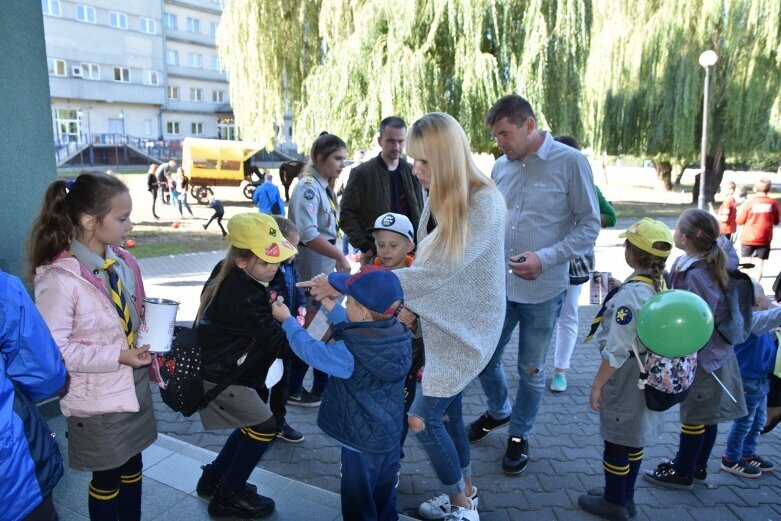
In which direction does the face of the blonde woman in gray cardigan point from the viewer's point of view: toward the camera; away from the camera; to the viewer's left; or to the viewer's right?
to the viewer's left

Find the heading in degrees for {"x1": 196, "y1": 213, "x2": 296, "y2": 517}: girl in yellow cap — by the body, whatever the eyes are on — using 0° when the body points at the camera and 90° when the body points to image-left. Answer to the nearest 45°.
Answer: approximately 270°

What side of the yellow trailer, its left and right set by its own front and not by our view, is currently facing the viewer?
right

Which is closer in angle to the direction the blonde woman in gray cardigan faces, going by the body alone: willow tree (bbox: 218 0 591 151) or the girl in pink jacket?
the girl in pink jacket

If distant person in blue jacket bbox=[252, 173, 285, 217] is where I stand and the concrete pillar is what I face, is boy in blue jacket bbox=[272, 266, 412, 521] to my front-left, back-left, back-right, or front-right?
front-left

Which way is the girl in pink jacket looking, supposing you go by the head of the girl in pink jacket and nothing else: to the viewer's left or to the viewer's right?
to the viewer's right

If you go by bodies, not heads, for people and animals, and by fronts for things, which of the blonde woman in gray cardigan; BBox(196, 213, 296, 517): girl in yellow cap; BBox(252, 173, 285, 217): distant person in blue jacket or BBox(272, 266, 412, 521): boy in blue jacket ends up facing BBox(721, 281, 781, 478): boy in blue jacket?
the girl in yellow cap

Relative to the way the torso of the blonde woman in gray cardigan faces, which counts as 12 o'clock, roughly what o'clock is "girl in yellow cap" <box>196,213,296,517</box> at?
The girl in yellow cap is roughly at 12 o'clock from the blonde woman in gray cardigan.

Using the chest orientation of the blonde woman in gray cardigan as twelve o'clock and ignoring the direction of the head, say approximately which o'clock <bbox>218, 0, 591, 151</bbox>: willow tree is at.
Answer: The willow tree is roughly at 3 o'clock from the blonde woman in gray cardigan.

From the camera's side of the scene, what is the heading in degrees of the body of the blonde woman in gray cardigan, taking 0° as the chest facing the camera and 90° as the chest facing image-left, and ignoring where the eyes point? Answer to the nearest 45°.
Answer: approximately 90°

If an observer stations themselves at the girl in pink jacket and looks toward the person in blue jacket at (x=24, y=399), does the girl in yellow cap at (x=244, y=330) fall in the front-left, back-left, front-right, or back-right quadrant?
back-left

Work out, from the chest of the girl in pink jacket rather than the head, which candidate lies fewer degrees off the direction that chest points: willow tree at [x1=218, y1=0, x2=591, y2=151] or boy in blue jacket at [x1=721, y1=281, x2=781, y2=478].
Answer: the boy in blue jacket
